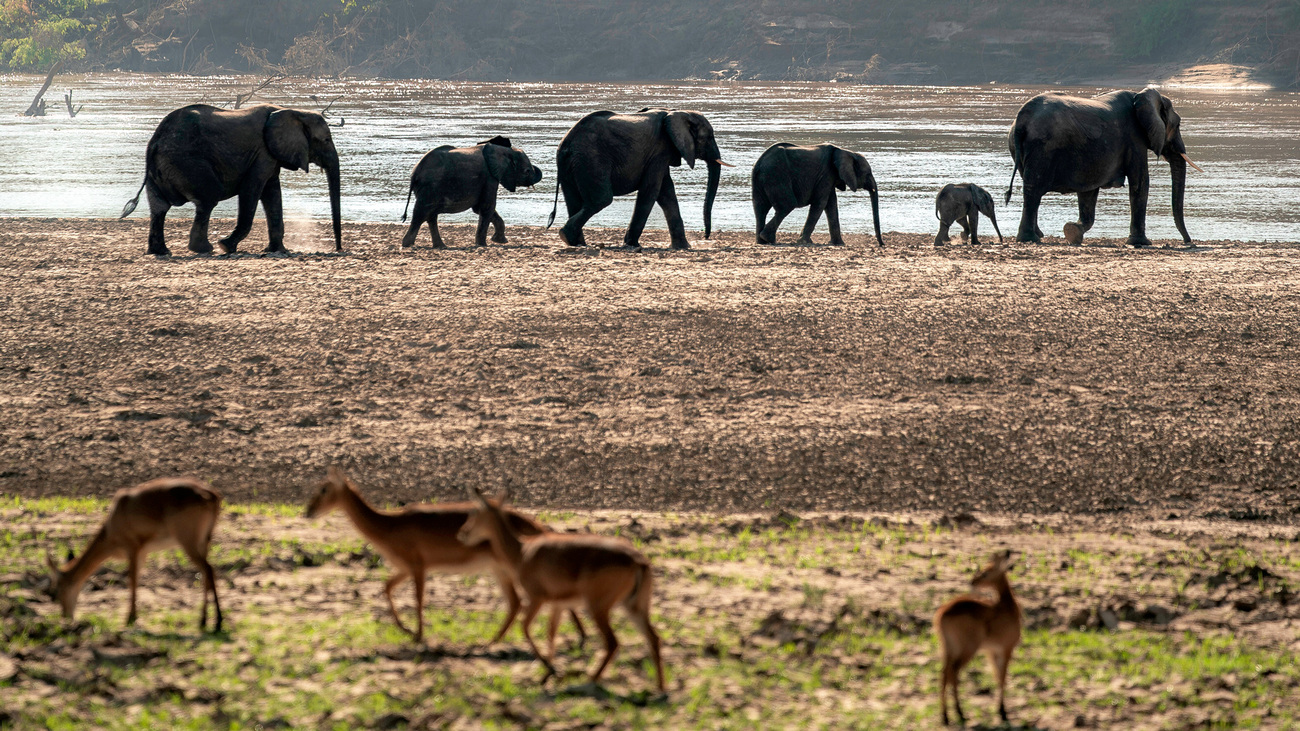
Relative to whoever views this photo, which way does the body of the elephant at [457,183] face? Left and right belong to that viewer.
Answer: facing to the right of the viewer

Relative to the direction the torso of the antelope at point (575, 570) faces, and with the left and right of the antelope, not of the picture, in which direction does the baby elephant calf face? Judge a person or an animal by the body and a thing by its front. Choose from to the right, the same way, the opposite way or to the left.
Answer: the opposite way

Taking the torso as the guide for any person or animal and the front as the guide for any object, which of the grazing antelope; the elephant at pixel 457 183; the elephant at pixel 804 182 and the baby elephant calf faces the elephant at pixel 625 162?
the elephant at pixel 457 183

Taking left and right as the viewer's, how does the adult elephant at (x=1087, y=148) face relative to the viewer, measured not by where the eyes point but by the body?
facing to the right of the viewer

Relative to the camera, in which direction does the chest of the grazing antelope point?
to the viewer's left

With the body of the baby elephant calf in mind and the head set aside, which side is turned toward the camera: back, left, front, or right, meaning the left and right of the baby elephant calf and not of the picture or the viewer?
right

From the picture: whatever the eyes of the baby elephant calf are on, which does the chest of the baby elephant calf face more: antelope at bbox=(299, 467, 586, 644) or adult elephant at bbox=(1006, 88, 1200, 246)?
the adult elephant

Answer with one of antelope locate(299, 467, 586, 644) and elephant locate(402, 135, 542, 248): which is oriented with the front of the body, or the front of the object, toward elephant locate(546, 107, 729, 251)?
elephant locate(402, 135, 542, 248)

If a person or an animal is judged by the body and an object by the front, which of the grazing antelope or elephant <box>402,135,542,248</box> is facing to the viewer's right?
the elephant

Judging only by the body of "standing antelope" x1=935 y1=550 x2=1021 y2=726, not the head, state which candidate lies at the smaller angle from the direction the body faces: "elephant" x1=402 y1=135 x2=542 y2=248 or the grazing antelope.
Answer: the elephant

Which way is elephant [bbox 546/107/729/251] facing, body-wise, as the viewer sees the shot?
to the viewer's right

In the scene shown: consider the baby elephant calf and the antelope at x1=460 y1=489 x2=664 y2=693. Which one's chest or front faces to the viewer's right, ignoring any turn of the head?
the baby elephant calf

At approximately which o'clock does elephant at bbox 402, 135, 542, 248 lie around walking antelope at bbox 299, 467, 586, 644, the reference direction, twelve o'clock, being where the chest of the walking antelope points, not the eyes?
The elephant is roughly at 3 o'clock from the walking antelope.

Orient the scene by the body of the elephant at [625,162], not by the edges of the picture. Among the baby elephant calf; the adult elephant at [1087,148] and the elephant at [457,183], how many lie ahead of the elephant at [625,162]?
2

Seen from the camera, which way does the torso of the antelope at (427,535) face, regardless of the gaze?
to the viewer's left
